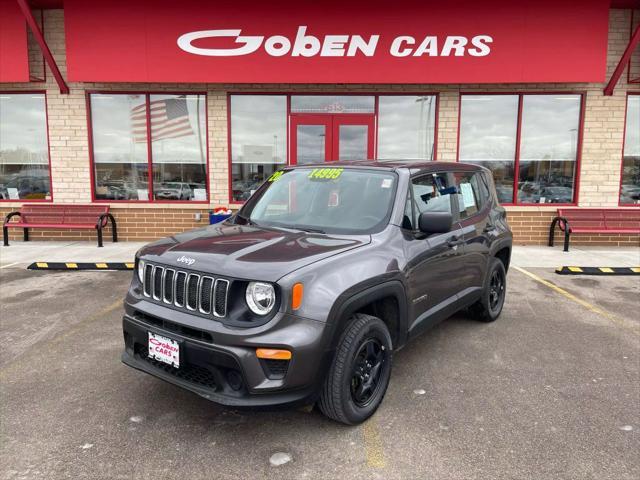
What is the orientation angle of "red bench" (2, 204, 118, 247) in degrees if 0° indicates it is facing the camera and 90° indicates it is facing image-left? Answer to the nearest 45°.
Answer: approximately 0°

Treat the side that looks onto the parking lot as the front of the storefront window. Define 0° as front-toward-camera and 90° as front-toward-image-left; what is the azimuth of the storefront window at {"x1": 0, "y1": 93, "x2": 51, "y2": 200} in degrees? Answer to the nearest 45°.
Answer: approximately 0°

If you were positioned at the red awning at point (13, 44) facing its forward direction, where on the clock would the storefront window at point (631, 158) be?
The storefront window is roughly at 10 o'clock from the red awning.

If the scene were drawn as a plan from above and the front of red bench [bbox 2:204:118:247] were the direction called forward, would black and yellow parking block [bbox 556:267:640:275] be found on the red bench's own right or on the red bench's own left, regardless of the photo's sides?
on the red bench's own left

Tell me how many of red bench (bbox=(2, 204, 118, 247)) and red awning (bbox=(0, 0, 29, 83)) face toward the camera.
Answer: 2
